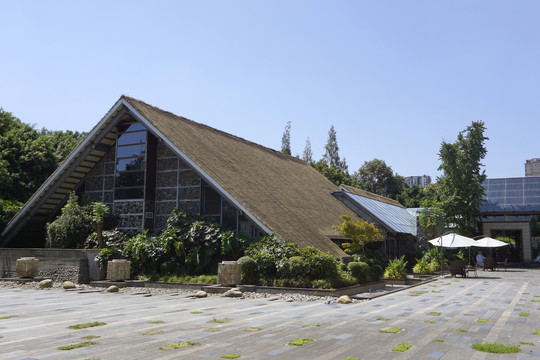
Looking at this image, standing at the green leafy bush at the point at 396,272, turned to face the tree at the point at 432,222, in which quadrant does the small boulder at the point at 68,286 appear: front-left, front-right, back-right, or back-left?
back-left
